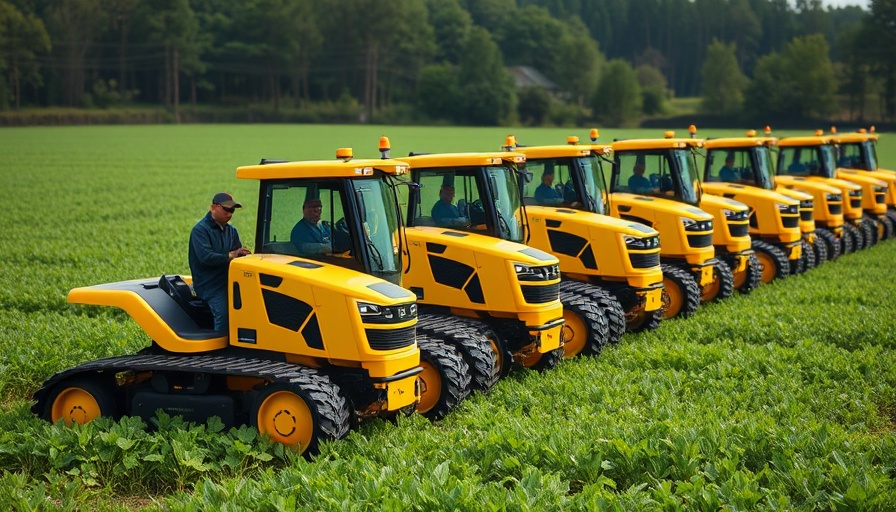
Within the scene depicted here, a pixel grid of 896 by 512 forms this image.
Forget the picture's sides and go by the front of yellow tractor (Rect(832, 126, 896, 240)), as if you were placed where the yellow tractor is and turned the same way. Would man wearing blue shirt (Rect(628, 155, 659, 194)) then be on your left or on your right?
on your right

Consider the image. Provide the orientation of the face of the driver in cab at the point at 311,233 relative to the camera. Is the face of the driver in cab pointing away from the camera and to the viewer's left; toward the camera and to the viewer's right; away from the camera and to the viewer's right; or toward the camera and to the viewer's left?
toward the camera and to the viewer's right

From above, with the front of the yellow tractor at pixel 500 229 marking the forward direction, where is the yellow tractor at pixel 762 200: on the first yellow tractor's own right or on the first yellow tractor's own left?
on the first yellow tractor's own left

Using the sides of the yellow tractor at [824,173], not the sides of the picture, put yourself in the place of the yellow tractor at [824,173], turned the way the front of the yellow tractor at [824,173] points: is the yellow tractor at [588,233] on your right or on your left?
on your right

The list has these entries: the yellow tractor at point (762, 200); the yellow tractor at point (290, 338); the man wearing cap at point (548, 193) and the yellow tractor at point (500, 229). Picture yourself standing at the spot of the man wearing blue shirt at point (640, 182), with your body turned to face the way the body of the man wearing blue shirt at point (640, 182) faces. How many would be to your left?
1

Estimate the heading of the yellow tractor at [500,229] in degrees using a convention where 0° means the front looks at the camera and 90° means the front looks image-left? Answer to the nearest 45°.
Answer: approximately 315°

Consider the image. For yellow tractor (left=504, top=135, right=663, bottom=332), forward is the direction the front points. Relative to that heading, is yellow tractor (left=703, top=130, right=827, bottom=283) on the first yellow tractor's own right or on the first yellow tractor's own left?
on the first yellow tractor's own left

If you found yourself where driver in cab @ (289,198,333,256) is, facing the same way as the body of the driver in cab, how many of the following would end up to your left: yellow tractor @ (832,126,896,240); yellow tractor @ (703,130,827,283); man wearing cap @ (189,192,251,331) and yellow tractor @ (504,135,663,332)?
3

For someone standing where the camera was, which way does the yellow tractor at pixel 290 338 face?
facing the viewer and to the right of the viewer

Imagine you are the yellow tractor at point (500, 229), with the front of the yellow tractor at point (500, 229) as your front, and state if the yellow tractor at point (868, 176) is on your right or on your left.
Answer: on your left

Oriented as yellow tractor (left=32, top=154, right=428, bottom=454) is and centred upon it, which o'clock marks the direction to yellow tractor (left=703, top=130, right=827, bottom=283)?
yellow tractor (left=703, top=130, right=827, bottom=283) is roughly at 9 o'clock from yellow tractor (left=32, top=154, right=428, bottom=454).

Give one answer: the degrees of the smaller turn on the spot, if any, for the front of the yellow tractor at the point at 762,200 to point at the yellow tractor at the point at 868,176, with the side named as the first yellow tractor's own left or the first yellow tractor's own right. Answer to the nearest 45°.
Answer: approximately 135° to the first yellow tractor's own left

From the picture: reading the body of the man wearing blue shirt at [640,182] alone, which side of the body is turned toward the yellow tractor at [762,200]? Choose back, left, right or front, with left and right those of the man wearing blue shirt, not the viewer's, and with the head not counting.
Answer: left
